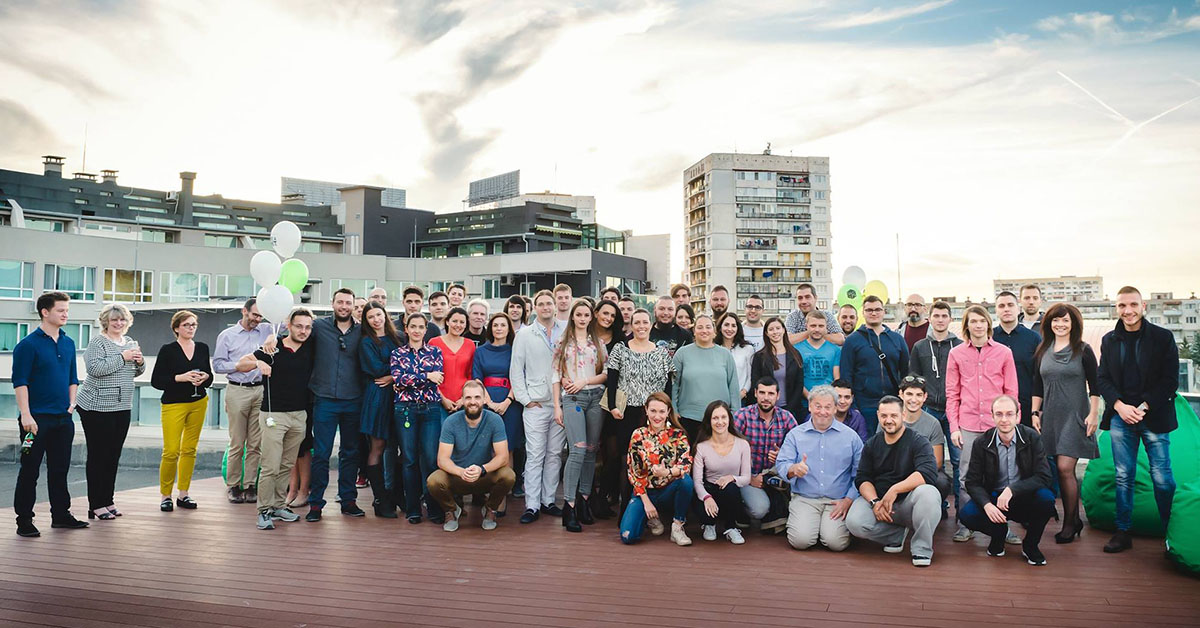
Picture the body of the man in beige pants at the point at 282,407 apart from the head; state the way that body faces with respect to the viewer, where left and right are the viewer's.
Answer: facing the viewer and to the right of the viewer

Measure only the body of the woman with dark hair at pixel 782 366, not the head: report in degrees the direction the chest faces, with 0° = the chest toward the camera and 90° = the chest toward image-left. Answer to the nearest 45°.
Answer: approximately 0°

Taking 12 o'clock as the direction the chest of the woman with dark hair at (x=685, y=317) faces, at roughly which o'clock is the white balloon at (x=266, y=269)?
The white balloon is roughly at 3 o'clock from the woman with dark hair.
